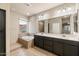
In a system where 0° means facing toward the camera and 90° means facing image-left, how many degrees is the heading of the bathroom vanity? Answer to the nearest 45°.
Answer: approximately 45°

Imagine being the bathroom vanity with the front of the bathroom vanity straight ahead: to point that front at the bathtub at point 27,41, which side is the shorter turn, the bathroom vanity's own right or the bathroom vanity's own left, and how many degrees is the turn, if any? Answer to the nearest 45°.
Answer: approximately 90° to the bathroom vanity's own right

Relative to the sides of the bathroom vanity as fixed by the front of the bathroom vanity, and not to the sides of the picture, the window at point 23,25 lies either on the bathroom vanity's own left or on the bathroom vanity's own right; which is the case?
on the bathroom vanity's own right
